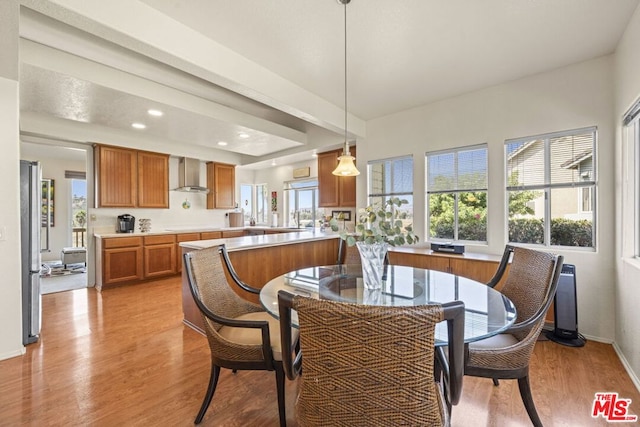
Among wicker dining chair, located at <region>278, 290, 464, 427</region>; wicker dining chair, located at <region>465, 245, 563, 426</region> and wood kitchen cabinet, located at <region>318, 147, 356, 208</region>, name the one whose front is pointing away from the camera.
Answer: wicker dining chair, located at <region>278, 290, 464, 427</region>

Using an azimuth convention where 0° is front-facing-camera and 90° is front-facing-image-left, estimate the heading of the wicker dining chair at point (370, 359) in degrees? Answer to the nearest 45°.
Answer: approximately 180°

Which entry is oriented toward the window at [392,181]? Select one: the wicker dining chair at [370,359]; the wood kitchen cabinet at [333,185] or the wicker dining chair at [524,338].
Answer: the wicker dining chair at [370,359]

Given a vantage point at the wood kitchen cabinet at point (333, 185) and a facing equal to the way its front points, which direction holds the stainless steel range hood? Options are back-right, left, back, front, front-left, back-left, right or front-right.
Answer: front-right

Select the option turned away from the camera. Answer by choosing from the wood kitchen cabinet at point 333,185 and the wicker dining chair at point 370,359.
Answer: the wicker dining chair

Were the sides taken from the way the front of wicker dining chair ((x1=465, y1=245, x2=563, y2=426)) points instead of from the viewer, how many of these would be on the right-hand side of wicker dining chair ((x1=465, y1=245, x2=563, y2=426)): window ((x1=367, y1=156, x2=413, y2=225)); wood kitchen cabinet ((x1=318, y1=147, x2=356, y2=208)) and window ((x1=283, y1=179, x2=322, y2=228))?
3

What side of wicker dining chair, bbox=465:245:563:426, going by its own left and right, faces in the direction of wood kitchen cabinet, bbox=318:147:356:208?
right

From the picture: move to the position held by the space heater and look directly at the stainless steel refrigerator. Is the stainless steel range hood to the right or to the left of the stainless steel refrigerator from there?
right

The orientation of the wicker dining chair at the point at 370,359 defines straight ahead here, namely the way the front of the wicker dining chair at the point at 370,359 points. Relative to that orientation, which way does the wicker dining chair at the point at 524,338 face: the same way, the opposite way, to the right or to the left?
to the left

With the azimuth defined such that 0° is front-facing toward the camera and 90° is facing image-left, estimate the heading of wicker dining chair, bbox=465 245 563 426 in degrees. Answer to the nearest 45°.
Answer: approximately 45°

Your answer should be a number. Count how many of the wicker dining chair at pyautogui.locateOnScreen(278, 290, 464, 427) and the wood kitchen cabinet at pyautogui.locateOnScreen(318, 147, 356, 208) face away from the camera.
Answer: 1
